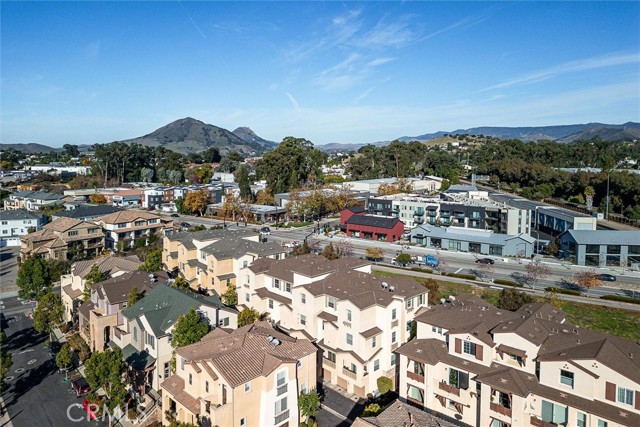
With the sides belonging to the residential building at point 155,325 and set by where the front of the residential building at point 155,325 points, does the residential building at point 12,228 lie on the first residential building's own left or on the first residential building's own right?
on the first residential building's own right

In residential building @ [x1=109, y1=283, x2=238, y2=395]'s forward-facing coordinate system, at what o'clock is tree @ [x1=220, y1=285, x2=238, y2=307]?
The tree is roughly at 6 o'clock from the residential building.

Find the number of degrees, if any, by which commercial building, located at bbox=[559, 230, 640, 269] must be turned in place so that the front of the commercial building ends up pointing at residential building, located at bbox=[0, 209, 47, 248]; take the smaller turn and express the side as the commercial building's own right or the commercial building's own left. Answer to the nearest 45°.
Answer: approximately 90° to the commercial building's own right

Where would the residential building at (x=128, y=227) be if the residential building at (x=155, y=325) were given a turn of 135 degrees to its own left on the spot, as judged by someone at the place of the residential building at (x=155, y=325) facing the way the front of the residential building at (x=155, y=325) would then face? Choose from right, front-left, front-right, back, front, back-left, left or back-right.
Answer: left

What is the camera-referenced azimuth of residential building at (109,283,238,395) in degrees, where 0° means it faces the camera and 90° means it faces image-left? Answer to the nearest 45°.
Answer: approximately 45°

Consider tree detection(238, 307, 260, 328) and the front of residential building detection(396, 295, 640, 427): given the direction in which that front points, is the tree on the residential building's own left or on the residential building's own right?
on the residential building's own right
